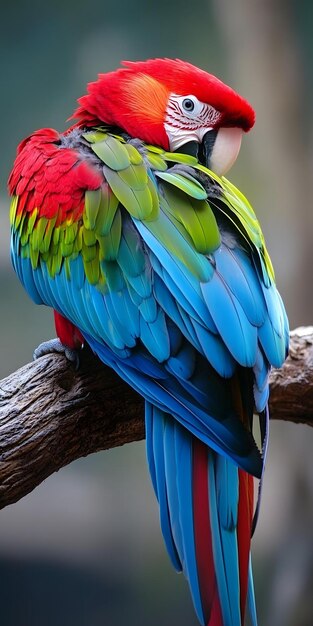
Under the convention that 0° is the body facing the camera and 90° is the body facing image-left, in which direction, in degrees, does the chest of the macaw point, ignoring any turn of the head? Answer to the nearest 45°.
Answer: approximately 135°
